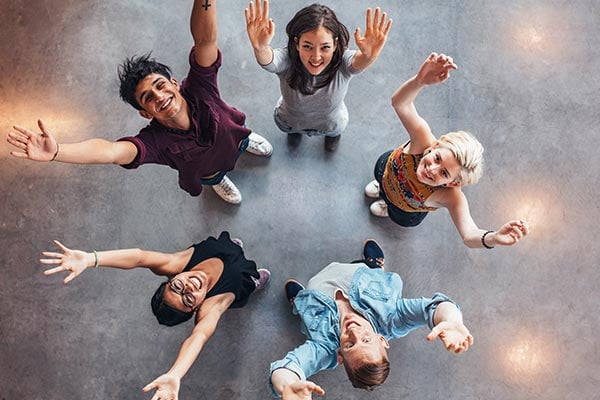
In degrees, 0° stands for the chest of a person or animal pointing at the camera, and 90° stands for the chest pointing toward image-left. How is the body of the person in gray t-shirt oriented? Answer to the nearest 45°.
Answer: approximately 0°

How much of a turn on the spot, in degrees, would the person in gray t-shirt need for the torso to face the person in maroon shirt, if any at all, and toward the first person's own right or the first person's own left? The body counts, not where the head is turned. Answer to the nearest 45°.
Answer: approximately 45° to the first person's own right

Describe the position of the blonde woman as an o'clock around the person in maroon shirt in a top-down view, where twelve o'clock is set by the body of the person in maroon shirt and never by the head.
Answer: The blonde woman is roughly at 11 o'clock from the person in maroon shirt.
